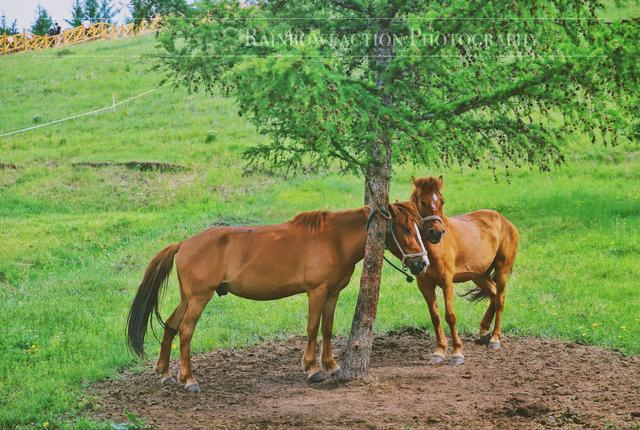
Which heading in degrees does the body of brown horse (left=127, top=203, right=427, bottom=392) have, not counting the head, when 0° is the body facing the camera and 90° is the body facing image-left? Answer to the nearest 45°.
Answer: approximately 270°

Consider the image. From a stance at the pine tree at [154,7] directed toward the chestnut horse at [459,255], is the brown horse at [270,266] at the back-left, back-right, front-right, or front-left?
front-right

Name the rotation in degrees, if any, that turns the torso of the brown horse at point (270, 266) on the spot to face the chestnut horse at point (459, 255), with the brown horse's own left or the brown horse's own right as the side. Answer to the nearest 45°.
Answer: approximately 45° to the brown horse's own left

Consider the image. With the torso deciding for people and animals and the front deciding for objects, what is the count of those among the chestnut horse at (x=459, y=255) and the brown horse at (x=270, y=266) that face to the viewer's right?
1

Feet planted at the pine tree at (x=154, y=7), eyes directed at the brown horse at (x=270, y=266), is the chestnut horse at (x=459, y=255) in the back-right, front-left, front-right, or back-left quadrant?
front-left
